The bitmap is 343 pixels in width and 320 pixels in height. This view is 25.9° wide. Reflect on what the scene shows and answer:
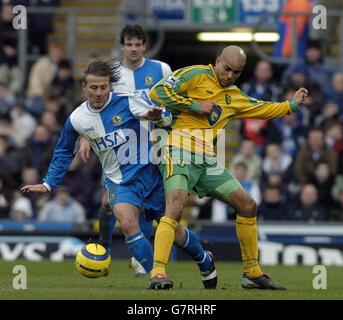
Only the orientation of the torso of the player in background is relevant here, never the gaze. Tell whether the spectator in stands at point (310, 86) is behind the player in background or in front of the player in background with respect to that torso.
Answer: behind

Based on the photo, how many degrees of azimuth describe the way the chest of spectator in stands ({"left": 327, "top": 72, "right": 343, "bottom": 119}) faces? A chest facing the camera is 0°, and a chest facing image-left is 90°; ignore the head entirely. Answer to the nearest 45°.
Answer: approximately 0°

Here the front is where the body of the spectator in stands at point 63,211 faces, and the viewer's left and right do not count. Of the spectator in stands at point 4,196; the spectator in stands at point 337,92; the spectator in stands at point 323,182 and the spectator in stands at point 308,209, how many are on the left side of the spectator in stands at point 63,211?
3
